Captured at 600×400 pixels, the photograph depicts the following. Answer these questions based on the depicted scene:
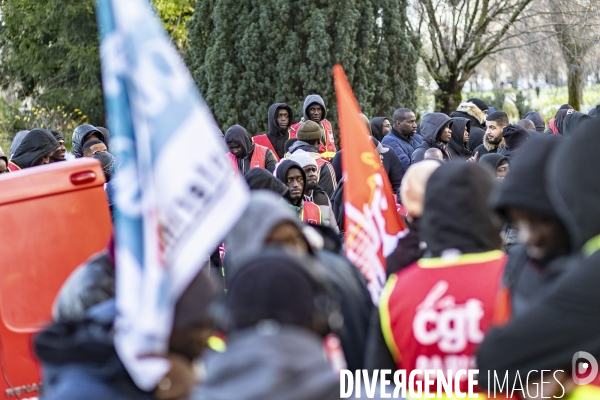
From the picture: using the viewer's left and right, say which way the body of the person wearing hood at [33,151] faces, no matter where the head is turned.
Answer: facing to the right of the viewer

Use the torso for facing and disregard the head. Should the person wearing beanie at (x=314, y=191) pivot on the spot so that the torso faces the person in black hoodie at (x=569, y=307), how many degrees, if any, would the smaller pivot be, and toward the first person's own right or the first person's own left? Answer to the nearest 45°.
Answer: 0° — they already face them

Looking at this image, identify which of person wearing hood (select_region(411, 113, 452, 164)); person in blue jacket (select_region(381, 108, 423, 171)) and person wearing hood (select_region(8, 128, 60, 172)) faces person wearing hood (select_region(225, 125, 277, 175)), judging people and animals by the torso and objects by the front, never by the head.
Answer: person wearing hood (select_region(8, 128, 60, 172))

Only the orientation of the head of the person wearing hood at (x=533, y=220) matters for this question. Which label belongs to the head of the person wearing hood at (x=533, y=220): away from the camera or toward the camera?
toward the camera

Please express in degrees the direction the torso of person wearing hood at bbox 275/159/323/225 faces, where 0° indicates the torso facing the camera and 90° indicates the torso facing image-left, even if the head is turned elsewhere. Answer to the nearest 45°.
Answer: approximately 315°

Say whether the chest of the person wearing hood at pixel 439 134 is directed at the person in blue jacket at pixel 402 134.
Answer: no

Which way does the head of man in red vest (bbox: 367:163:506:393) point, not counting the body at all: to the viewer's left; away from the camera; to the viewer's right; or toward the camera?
away from the camera

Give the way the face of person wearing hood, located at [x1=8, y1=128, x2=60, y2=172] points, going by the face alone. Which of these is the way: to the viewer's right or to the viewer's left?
to the viewer's right

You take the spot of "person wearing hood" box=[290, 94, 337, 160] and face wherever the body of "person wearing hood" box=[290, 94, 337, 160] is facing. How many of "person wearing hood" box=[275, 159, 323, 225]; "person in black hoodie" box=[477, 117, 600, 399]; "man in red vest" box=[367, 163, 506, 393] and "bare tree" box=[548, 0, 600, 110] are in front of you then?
3

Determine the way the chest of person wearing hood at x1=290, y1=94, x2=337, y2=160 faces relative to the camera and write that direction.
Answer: toward the camera

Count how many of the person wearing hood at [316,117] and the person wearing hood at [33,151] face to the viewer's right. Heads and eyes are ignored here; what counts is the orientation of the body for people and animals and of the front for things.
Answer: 1

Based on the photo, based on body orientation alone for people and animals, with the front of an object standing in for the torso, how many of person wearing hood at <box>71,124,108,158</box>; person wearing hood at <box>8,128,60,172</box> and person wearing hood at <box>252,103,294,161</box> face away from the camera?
0

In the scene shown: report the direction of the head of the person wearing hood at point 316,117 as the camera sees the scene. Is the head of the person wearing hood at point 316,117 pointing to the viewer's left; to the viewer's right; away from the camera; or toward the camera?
toward the camera

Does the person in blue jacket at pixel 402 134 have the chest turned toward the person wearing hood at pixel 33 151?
no
